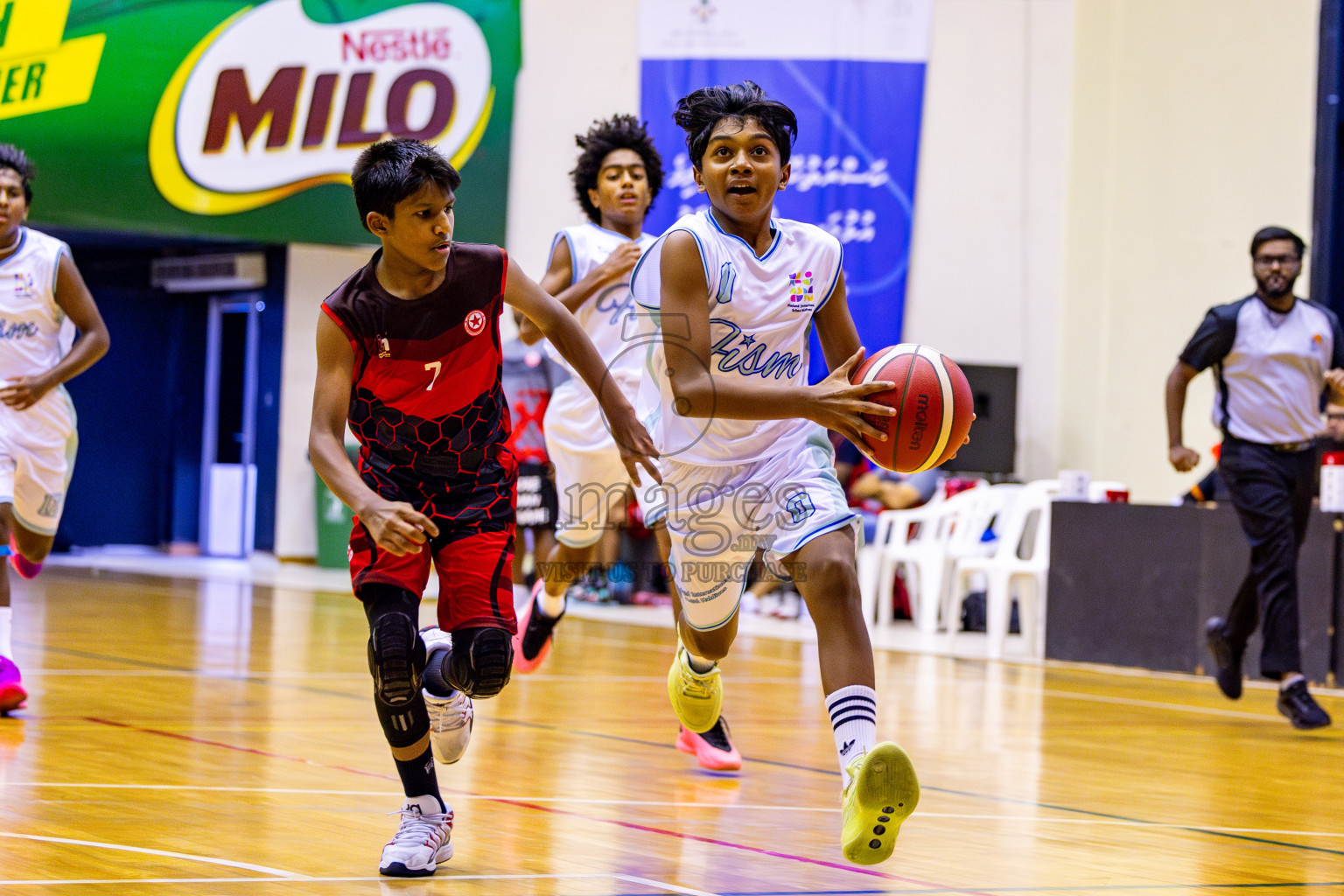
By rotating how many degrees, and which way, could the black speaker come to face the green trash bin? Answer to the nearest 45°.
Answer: approximately 90° to its right

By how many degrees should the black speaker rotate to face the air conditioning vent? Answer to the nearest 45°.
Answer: approximately 90° to its right

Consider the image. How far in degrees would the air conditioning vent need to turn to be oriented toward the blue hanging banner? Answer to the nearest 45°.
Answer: approximately 45° to its left

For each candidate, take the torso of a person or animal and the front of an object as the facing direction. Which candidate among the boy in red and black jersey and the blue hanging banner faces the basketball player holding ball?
the blue hanging banner

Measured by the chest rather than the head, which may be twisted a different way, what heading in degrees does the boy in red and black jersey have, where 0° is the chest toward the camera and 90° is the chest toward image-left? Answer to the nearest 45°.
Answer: approximately 0°

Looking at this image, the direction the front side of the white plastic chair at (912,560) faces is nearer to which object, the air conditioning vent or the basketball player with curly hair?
the basketball player with curly hair

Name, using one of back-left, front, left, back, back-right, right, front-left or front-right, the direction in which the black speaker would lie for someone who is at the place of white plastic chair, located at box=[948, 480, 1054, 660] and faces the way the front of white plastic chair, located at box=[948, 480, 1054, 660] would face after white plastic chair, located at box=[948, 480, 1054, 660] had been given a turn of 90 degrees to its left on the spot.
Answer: back-left

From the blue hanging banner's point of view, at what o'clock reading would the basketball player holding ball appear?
The basketball player holding ball is roughly at 12 o'clock from the blue hanging banner.
